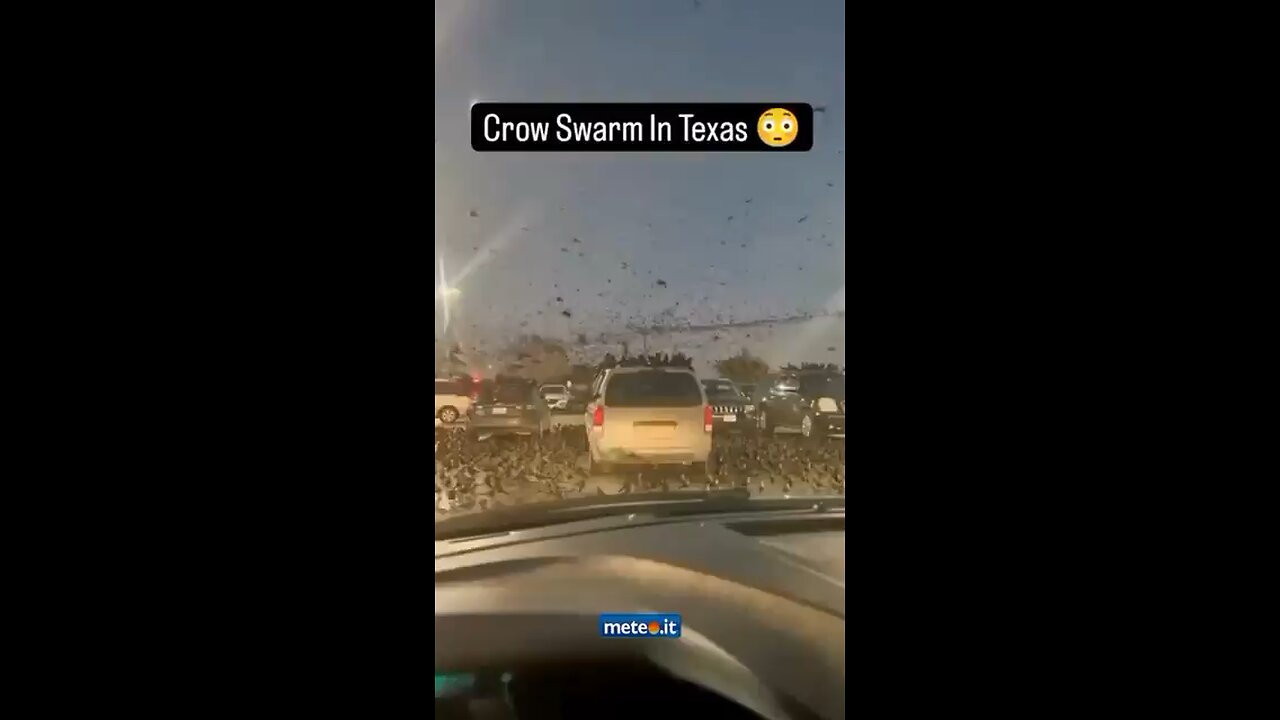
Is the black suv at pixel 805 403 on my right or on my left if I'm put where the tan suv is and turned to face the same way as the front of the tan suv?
on my right

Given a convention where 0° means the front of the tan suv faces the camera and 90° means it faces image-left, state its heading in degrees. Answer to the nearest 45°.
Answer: approximately 180°
